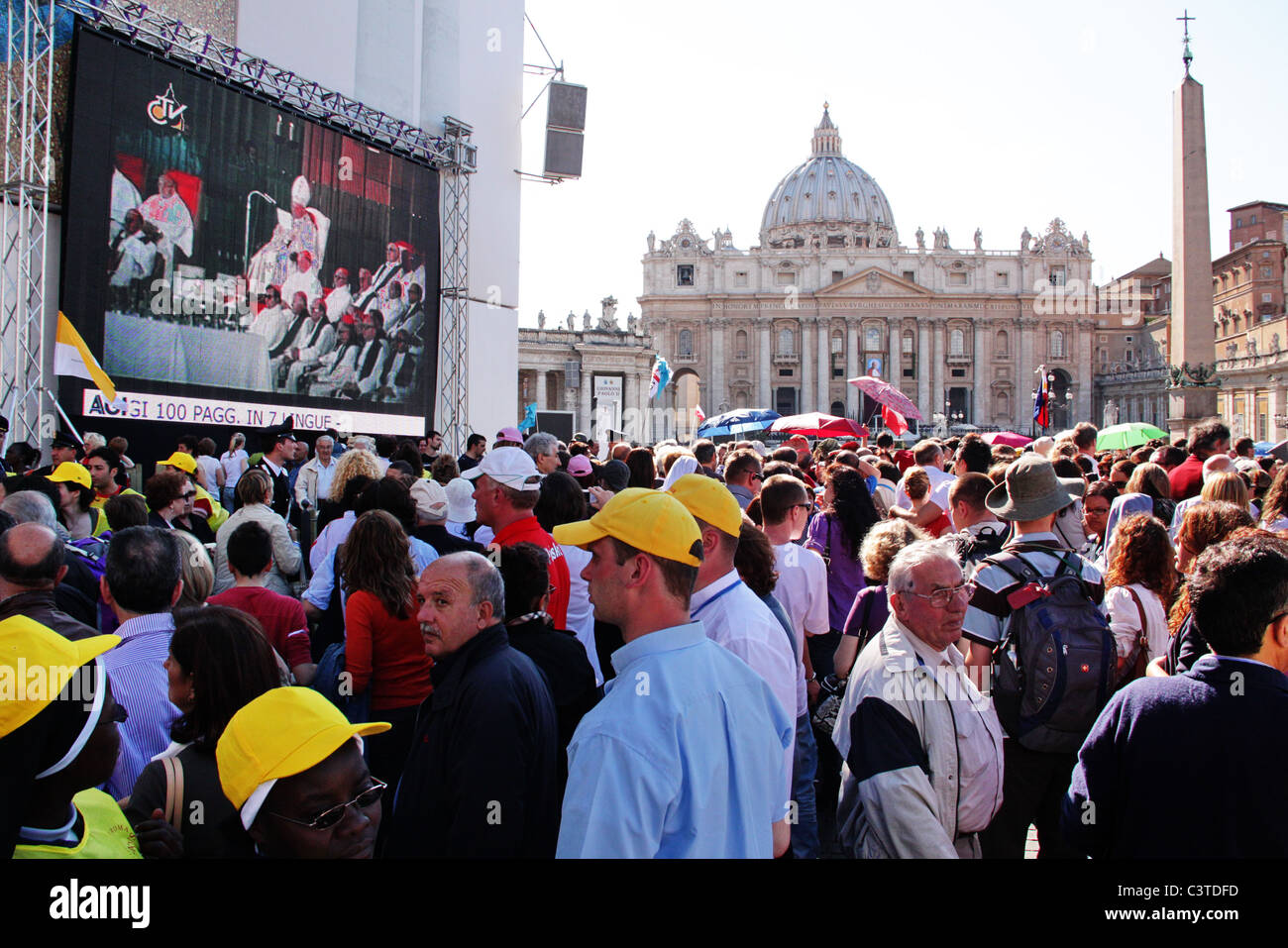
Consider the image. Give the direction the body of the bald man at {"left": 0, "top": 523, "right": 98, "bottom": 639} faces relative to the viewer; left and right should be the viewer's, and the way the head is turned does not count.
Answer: facing away from the viewer

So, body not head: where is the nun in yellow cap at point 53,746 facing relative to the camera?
to the viewer's right

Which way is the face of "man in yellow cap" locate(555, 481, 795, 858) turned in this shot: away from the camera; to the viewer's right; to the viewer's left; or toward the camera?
to the viewer's left

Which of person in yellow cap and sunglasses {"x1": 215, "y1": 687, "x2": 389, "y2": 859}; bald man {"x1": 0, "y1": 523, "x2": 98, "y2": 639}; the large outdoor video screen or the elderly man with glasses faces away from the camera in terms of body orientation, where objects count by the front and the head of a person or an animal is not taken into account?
the bald man

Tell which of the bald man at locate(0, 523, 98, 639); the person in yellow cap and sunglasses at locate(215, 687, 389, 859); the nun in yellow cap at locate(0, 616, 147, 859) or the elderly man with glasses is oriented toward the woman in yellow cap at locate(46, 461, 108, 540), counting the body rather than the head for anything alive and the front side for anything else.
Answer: the bald man

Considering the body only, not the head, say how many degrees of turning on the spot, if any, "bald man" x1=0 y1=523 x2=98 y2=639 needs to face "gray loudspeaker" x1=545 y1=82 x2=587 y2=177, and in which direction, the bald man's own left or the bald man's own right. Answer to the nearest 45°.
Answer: approximately 45° to the bald man's own right

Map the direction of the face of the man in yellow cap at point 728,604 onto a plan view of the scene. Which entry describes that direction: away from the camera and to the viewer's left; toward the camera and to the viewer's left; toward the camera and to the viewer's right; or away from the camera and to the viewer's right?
away from the camera and to the viewer's left

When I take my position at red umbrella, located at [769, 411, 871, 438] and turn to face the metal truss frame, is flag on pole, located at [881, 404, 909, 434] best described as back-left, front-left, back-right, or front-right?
back-left
